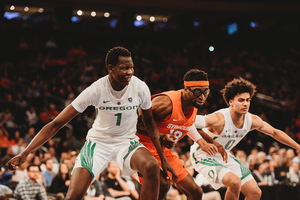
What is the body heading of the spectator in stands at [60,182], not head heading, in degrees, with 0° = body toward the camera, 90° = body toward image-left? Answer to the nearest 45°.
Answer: approximately 315°

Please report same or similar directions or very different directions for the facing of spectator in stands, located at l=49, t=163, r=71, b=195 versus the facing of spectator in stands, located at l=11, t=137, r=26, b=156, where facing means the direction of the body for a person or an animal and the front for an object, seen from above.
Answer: same or similar directions

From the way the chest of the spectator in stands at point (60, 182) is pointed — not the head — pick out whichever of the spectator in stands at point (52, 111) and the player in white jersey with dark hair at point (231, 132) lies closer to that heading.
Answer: the player in white jersey with dark hair

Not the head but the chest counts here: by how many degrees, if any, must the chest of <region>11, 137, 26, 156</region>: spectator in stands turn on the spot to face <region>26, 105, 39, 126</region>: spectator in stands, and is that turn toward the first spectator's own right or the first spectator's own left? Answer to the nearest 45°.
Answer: approximately 135° to the first spectator's own left

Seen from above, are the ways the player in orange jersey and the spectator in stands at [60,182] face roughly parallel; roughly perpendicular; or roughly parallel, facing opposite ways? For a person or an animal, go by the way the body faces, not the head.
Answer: roughly parallel

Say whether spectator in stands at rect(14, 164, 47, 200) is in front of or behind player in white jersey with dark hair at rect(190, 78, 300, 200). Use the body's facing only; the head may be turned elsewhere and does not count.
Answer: behind

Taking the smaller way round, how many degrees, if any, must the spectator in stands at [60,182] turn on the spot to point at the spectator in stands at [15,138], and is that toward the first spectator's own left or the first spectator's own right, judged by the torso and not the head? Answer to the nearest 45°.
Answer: approximately 180°
